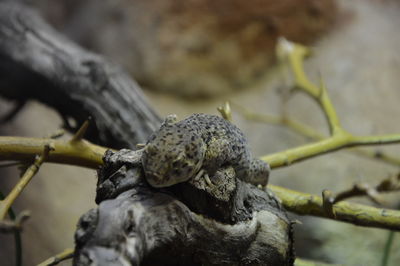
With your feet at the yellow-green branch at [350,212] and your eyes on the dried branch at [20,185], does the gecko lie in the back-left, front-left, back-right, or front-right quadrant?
front-left

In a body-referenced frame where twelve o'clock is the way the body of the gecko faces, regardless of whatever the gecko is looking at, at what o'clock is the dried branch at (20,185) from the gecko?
The dried branch is roughly at 2 o'clock from the gecko.

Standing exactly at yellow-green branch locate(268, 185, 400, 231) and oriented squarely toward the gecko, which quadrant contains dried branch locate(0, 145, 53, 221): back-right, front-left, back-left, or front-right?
front-right

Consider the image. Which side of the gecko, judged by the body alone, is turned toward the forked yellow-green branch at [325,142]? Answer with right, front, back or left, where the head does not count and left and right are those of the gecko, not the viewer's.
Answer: back

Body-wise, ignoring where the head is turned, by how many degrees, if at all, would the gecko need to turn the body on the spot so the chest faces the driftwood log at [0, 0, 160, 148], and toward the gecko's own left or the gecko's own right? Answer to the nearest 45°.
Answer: approximately 90° to the gecko's own right

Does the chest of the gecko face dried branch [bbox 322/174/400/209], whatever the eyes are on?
no

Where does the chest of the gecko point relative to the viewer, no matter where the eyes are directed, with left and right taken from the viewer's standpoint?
facing the viewer and to the left of the viewer

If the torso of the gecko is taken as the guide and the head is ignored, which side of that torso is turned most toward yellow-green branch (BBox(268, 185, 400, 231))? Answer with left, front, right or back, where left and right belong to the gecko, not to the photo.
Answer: back
